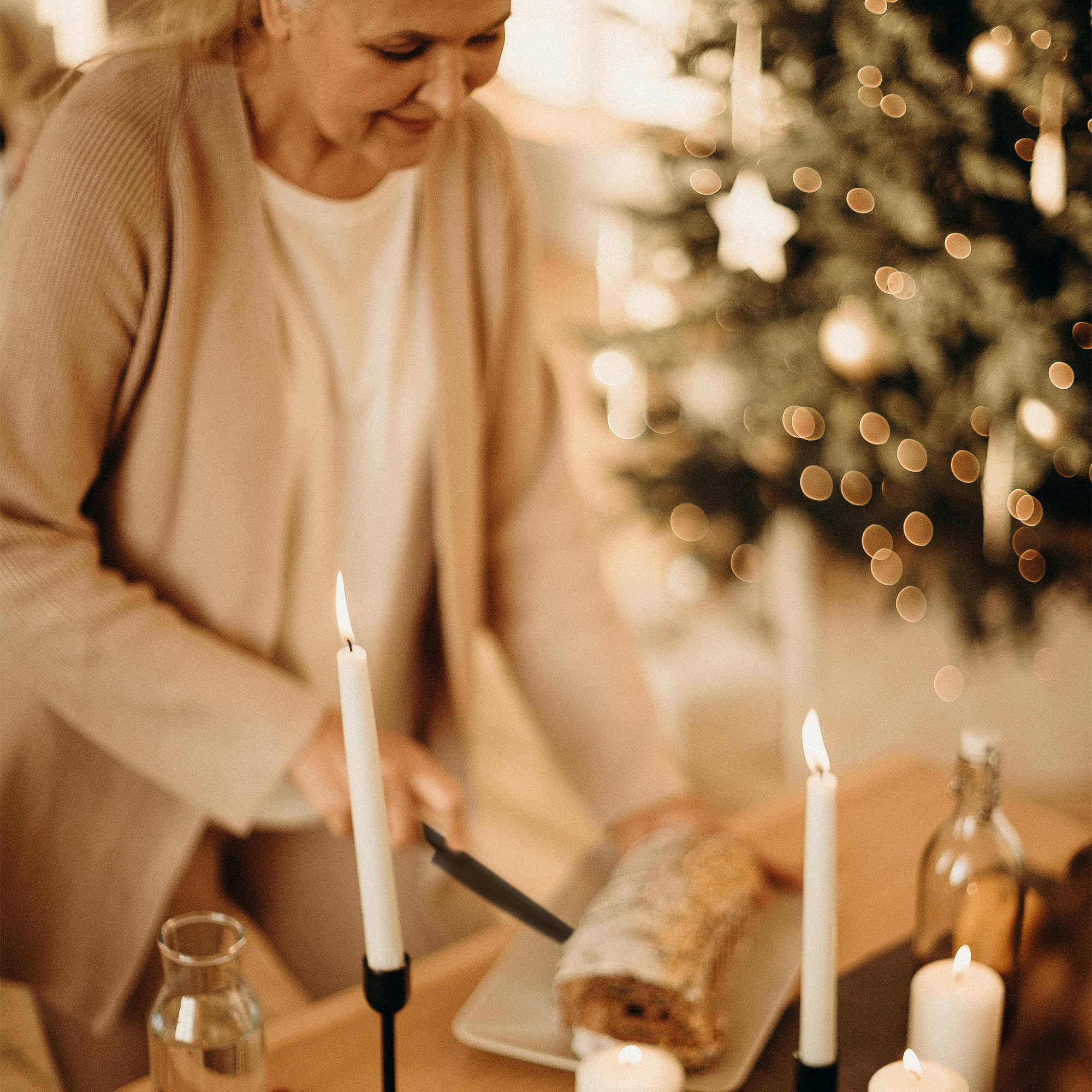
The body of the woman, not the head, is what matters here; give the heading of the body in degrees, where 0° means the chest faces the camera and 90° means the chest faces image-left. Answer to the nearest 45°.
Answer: approximately 315°

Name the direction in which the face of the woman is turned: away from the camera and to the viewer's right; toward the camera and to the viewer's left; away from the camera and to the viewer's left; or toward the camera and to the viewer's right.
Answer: toward the camera and to the viewer's right

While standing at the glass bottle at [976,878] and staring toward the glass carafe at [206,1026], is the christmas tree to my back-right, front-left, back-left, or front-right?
back-right
